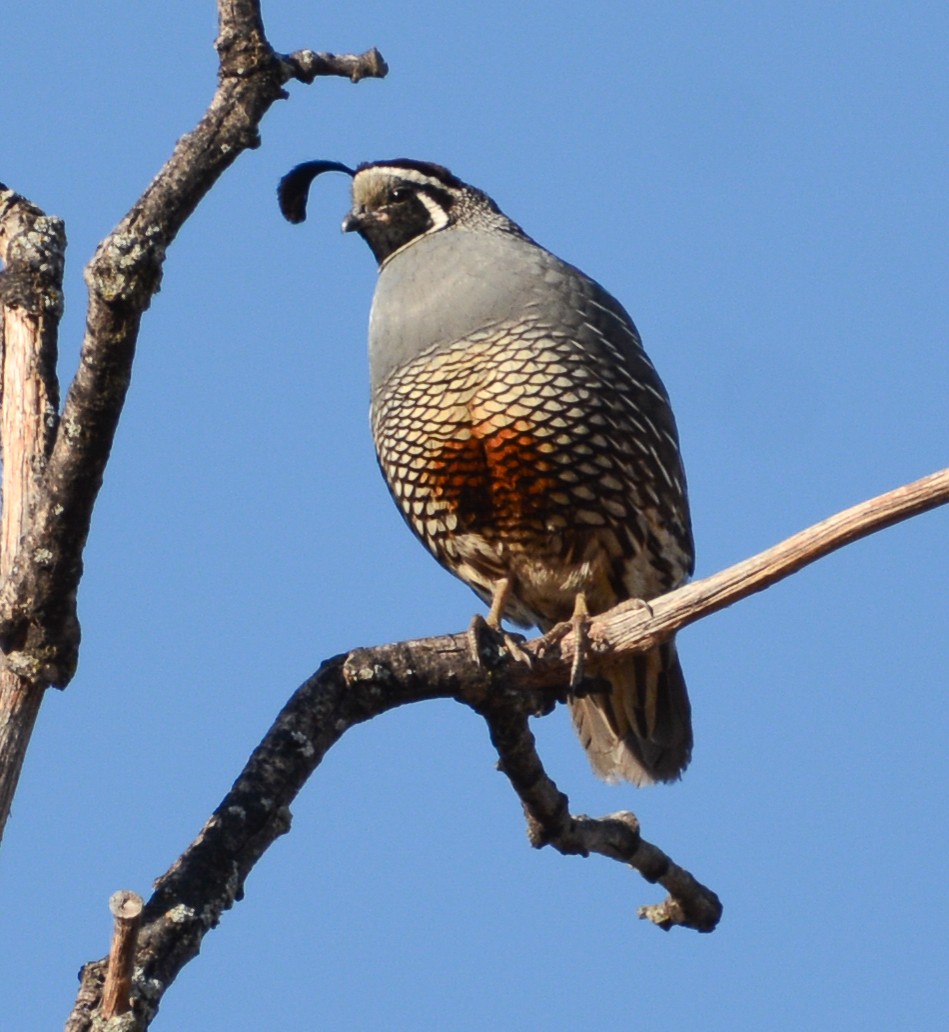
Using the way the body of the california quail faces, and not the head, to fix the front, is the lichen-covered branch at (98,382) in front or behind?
in front

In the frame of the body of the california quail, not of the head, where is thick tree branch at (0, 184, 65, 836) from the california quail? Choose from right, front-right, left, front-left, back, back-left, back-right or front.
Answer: front

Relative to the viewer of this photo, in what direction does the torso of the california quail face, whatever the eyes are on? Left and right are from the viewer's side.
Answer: facing the viewer and to the left of the viewer
